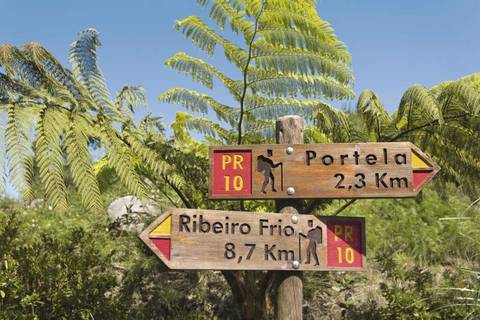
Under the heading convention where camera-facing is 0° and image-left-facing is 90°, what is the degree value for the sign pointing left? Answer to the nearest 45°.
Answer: approximately 0°

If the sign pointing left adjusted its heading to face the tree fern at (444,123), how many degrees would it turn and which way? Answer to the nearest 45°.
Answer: approximately 135° to its left

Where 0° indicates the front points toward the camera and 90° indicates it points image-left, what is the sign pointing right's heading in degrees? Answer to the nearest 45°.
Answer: approximately 0°

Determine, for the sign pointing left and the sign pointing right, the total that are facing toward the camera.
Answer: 2

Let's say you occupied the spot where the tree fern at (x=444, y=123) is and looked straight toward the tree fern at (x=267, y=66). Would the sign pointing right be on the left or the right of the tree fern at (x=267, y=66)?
left
